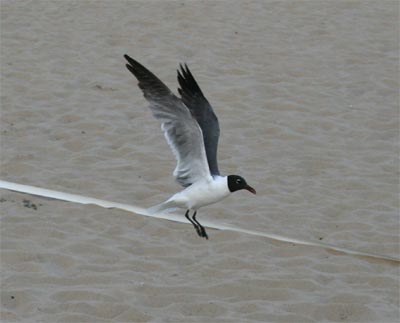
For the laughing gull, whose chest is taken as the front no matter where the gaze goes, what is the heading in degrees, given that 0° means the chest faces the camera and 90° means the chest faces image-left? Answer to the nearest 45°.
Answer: approximately 270°
